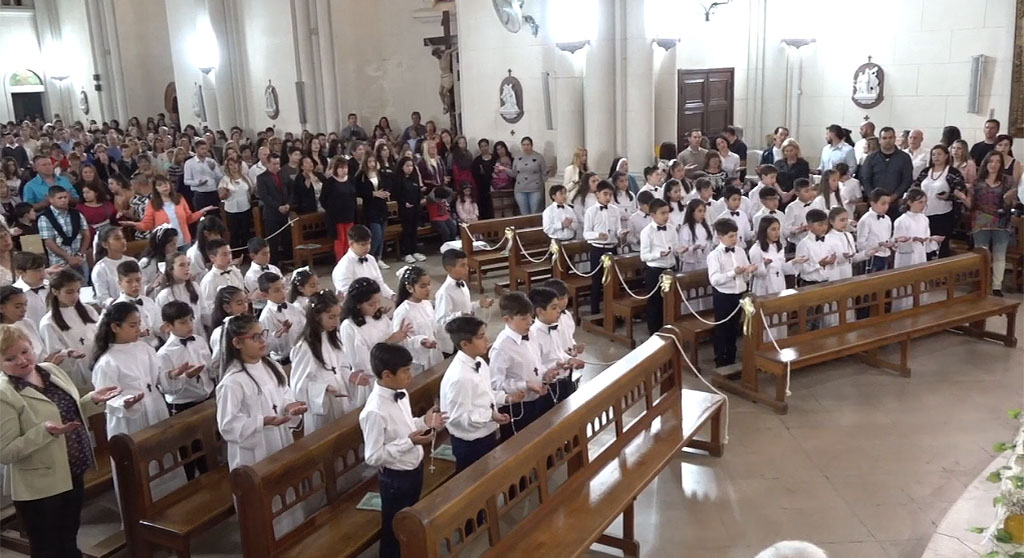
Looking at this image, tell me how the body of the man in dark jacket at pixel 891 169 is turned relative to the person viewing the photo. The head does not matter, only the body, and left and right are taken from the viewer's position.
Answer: facing the viewer

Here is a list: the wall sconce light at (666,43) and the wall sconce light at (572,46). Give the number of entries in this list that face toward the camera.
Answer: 2

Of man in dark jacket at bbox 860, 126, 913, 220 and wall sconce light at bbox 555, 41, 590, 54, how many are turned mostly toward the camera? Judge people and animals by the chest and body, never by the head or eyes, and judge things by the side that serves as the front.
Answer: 2

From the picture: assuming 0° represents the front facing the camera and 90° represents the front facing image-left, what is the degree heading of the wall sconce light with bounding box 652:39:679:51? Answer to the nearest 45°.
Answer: approximately 0°

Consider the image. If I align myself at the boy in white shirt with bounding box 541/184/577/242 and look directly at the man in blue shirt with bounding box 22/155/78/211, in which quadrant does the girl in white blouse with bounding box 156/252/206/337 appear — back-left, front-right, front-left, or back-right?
front-left

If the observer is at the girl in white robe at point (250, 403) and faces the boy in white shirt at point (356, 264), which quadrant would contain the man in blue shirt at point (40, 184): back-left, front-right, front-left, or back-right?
front-left

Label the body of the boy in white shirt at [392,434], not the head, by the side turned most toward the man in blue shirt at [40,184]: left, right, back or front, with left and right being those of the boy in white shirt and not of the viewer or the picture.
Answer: back

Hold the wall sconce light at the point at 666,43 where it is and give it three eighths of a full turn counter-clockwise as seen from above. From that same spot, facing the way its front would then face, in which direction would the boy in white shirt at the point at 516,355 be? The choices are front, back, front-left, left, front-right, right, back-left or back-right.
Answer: back-right

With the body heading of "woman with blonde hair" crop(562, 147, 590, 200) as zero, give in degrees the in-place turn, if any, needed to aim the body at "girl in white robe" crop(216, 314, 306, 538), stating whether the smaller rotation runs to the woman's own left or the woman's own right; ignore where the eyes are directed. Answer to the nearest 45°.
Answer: approximately 45° to the woman's own right

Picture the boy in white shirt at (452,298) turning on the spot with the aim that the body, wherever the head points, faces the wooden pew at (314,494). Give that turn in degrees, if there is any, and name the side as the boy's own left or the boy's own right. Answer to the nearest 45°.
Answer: approximately 45° to the boy's own right

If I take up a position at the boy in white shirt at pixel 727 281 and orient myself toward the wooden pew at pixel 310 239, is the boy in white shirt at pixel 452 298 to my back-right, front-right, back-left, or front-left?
front-left

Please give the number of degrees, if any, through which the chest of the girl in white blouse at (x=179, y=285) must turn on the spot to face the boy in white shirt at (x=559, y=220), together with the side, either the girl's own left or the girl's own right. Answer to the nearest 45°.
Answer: approximately 45° to the girl's own left

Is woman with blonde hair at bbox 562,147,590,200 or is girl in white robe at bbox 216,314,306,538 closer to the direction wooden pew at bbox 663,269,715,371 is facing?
the girl in white robe

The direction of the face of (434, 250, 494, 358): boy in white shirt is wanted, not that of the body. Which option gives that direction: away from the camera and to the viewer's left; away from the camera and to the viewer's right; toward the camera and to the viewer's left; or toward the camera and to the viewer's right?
toward the camera and to the viewer's right
